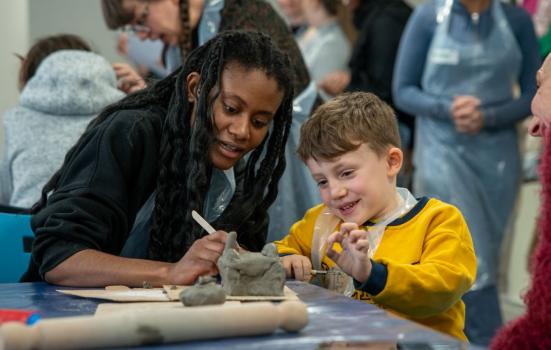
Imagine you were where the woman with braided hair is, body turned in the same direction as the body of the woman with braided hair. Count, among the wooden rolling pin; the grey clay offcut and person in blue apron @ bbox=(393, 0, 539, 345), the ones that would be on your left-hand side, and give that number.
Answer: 1

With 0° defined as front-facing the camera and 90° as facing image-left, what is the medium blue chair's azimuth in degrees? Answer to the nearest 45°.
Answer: approximately 180°

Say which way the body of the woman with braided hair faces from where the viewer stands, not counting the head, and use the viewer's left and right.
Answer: facing the viewer and to the right of the viewer

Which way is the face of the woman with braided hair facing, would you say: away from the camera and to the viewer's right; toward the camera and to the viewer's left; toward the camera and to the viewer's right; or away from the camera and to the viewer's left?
toward the camera and to the viewer's right

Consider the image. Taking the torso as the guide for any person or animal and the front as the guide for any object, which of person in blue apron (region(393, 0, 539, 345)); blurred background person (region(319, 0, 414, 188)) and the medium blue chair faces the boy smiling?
the person in blue apron

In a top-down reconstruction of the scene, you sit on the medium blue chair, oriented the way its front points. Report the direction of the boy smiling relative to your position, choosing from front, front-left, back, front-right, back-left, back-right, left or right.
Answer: back-right

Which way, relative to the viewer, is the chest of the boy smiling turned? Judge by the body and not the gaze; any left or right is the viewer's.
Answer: facing the viewer and to the left of the viewer

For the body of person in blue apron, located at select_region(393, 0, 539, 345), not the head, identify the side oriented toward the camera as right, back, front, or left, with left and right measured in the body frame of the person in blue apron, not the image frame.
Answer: front

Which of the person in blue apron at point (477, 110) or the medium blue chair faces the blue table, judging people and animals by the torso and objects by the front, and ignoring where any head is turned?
the person in blue apron
